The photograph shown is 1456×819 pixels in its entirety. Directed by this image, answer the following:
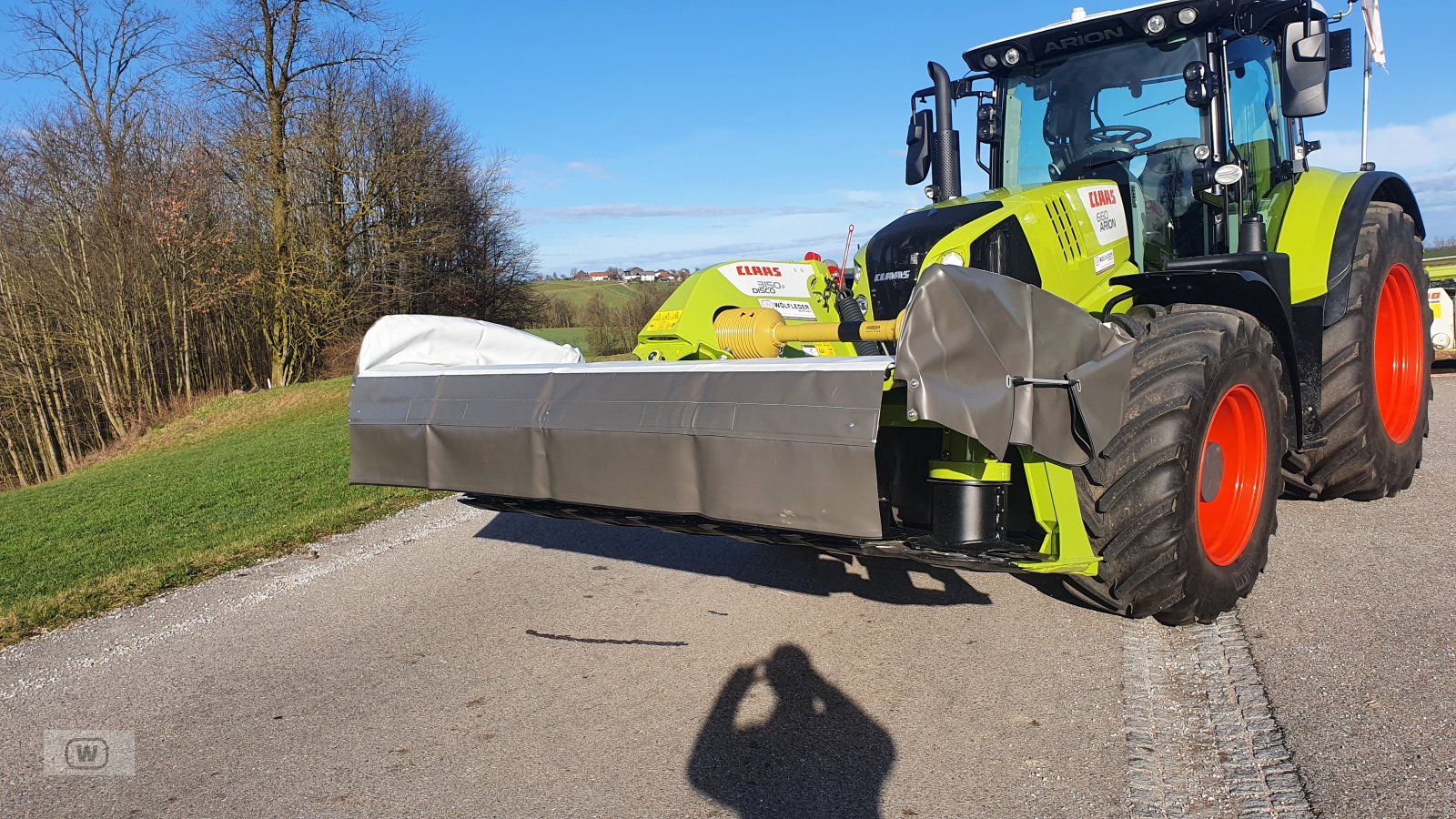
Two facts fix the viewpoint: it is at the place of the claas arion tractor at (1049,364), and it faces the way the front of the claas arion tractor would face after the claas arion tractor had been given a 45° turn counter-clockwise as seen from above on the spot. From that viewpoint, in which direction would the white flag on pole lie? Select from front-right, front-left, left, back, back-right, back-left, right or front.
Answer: back-left

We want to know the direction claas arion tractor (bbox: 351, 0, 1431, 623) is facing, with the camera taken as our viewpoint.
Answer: facing the viewer and to the left of the viewer
